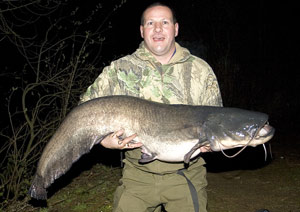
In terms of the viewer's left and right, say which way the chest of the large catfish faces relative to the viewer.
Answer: facing to the right of the viewer

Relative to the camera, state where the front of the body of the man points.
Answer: toward the camera
